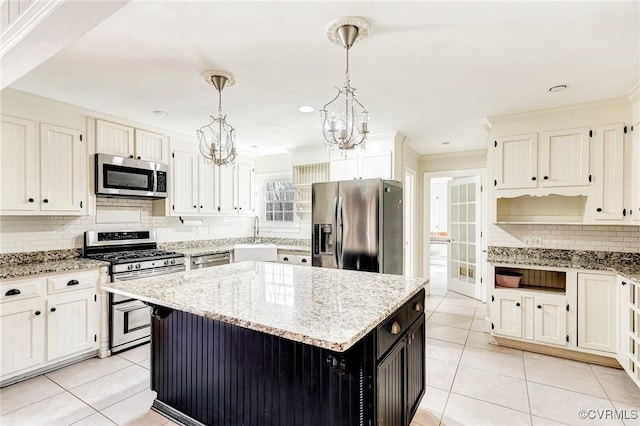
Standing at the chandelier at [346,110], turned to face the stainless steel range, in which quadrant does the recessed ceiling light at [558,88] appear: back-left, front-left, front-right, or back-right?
back-right

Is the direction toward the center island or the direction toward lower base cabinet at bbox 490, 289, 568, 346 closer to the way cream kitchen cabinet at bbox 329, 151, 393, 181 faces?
the center island

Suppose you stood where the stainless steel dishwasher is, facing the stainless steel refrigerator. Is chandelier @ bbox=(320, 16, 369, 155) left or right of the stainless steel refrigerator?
right

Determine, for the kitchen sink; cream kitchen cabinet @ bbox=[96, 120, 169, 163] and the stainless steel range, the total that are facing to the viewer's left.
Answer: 0

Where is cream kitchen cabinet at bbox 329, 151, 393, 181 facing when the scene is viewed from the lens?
facing the viewer and to the left of the viewer

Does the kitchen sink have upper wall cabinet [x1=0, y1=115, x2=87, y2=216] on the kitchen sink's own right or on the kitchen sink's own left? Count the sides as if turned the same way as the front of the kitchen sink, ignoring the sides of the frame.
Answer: on the kitchen sink's own right

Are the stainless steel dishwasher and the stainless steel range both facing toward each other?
no

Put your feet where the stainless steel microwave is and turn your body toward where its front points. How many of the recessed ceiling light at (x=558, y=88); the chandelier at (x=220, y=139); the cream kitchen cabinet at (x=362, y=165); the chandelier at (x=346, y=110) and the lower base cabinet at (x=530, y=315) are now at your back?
0

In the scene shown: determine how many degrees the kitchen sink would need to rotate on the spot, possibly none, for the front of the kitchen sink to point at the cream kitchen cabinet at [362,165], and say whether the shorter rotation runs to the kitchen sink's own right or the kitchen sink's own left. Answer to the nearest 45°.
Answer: approximately 45° to the kitchen sink's own left

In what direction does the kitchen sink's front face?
toward the camera

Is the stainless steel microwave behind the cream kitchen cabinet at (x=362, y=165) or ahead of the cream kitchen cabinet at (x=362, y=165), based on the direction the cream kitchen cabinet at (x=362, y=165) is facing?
ahead

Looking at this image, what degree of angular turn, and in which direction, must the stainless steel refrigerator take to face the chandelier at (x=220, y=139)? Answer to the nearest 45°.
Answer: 0° — it already faces it

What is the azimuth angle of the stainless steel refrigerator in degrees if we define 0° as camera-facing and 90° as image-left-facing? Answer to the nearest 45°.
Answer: approximately 45°

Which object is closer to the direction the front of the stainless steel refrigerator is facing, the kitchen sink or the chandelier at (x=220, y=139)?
the chandelier

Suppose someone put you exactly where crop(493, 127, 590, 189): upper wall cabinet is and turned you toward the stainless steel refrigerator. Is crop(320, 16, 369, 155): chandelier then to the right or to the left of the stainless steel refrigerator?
left

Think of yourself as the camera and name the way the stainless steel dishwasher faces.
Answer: facing the viewer and to the right of the viewer

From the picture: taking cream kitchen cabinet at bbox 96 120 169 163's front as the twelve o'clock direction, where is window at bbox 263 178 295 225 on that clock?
The window is roughly at 10 o'clock from the cream kitchen cabinet.

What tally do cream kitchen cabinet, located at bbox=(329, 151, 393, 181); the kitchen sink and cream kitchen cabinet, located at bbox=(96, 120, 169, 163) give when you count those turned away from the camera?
0

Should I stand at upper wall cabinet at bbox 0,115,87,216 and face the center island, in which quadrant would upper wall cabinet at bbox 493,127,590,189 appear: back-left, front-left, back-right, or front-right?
front-left

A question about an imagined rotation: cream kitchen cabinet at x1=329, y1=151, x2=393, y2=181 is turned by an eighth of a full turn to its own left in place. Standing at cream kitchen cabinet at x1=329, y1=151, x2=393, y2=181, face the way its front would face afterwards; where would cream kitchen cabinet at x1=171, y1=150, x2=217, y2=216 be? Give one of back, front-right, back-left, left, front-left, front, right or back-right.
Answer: right
